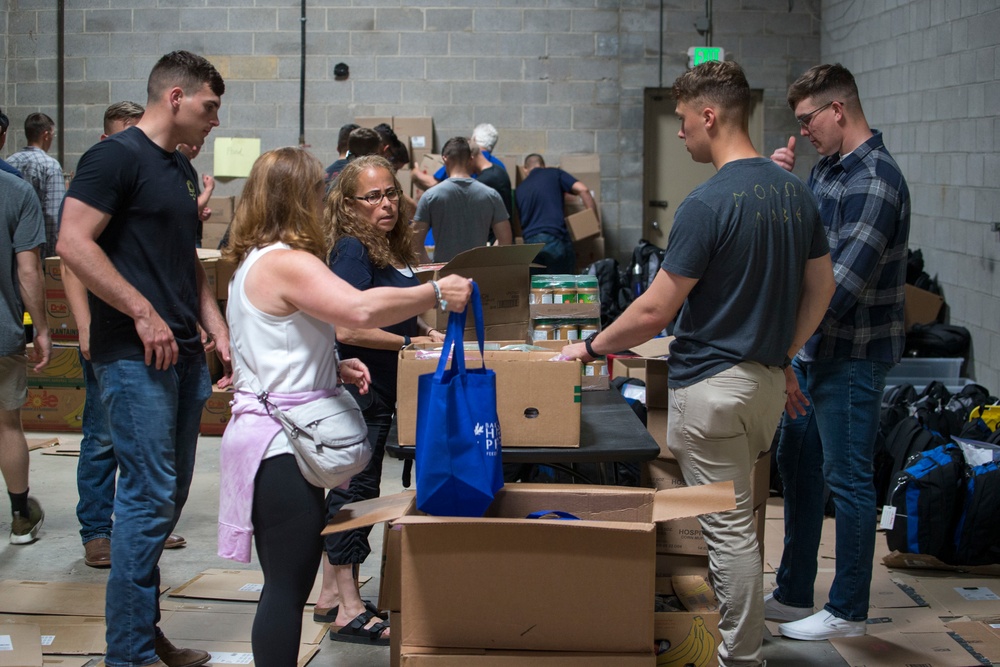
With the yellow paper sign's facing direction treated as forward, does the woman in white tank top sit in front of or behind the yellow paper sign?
in front

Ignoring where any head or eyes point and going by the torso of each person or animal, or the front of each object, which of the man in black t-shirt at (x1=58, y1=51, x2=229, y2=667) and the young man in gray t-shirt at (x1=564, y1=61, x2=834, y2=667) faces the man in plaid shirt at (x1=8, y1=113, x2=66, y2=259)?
the young man in gray t-shirt

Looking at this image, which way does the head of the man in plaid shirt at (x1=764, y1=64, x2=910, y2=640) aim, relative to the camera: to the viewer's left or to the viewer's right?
to the viewer's left

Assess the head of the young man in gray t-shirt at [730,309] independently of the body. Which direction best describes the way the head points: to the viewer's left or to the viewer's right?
to the viewer's left

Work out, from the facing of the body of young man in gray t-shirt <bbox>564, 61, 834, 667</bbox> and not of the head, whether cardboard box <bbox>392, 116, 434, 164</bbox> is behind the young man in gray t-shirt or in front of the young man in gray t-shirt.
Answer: in front

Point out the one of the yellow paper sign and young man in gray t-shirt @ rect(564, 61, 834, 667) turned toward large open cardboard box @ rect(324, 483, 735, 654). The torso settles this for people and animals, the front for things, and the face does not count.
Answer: the yellow paper sign

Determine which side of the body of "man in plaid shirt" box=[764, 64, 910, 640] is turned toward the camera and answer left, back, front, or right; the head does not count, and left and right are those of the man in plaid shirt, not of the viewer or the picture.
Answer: left

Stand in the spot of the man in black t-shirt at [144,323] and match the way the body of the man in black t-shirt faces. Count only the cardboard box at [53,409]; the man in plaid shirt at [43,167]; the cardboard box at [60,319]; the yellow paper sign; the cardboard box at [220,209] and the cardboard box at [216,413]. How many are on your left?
6

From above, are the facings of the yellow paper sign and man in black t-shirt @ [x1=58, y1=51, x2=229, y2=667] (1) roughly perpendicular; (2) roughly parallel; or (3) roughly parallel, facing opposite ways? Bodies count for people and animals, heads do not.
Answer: roughly perpendicular

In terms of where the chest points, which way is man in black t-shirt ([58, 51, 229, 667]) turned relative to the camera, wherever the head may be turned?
to the viewer's right

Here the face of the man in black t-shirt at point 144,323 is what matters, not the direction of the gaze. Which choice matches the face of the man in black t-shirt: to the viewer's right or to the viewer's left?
to the viewer's right

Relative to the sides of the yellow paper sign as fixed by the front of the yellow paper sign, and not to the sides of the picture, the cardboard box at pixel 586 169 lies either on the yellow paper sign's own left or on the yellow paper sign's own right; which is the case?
on the yellow paper sign's own left

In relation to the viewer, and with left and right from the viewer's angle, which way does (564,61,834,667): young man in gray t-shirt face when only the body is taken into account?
facing away from the viewer and to the left of the viewer
